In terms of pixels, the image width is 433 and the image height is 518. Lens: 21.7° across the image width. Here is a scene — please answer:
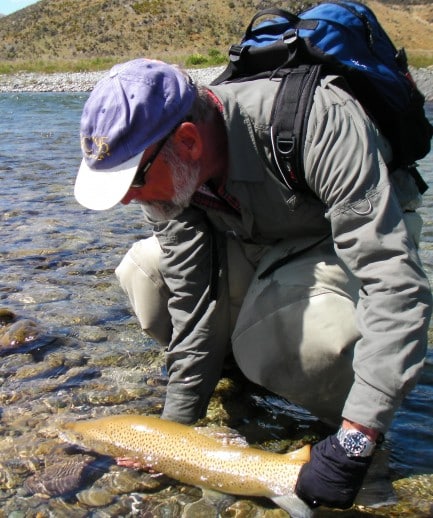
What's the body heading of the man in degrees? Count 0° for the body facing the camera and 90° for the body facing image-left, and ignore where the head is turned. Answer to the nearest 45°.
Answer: approximately 45°

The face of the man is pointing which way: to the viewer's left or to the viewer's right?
to the viewer's left
